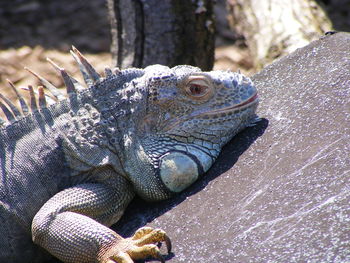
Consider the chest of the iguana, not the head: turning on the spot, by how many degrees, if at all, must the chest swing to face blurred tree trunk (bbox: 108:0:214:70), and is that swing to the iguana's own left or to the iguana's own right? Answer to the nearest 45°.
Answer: approximately 90° to the iguana's own left

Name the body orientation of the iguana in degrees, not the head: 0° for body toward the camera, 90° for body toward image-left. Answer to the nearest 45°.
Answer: approximately 270°

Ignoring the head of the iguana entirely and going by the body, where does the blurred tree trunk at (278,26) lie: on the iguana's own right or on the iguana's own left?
on the iguana's own left
